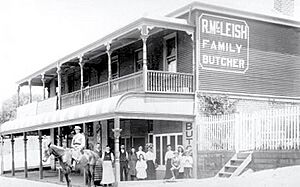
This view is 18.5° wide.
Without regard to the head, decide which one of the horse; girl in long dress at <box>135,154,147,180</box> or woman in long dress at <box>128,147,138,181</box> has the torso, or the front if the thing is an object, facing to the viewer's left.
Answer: the horse

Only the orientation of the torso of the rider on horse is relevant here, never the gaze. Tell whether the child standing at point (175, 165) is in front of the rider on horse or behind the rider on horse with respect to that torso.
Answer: behind

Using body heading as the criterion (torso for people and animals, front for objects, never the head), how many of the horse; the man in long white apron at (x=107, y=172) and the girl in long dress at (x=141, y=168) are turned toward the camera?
2

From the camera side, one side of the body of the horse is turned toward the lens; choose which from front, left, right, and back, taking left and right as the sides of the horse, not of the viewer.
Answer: left

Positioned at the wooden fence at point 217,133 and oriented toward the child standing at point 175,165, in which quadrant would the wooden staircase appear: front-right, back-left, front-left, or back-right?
back-left
